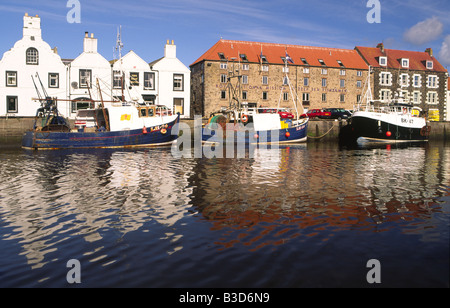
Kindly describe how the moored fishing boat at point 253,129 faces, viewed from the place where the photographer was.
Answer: facing to the right of the viewer

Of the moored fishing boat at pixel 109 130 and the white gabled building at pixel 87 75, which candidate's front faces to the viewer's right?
the moored fishing boat

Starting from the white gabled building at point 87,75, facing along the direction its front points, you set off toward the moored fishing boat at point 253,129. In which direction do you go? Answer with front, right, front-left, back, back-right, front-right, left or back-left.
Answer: front-left

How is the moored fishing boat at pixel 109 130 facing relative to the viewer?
to the viewer's right

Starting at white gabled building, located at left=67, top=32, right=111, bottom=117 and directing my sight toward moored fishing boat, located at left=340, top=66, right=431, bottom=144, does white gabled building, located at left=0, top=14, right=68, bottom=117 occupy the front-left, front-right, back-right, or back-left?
back-right

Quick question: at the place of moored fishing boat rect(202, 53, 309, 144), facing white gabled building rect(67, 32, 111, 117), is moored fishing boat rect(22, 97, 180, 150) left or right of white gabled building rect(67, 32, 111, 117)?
left

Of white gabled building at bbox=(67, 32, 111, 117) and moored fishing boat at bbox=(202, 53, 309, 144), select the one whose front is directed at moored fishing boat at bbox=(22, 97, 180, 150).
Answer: the white gabled building

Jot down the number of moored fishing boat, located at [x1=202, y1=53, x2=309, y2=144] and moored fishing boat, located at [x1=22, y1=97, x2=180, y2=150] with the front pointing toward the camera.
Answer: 0

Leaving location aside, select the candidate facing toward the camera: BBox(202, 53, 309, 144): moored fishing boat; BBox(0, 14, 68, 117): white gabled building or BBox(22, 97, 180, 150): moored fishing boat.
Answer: the white gabled building

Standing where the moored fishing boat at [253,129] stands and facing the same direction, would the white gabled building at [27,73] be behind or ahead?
behind
